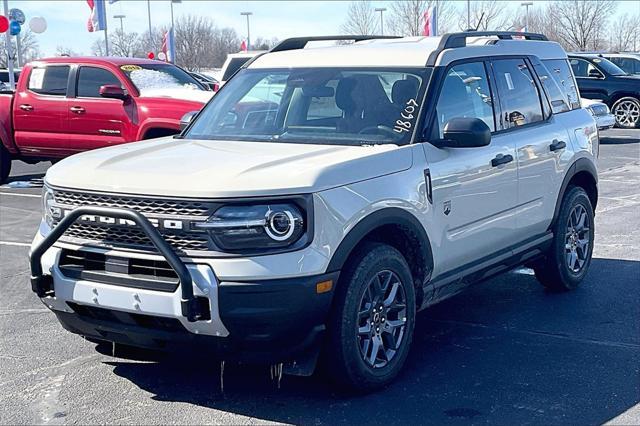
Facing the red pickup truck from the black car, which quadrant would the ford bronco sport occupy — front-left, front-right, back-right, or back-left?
front-left

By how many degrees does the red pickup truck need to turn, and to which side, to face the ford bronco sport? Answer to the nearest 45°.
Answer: approximately 45° to its right

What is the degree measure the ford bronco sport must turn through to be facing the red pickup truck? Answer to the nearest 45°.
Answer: approximately 135° to its right

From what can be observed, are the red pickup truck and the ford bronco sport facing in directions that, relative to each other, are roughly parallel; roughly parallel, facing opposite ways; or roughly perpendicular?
roughly perpendicular

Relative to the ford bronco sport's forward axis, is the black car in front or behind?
behind

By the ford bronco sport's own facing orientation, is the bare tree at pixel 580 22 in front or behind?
behind

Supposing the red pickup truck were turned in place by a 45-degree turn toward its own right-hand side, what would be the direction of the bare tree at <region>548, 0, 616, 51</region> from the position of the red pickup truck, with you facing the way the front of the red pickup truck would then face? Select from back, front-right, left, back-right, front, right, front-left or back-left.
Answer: back-left

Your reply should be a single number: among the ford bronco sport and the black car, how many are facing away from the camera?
0

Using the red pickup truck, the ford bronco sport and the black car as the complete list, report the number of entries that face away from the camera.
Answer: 0

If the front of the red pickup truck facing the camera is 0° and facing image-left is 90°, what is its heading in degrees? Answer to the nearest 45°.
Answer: approximately 315°

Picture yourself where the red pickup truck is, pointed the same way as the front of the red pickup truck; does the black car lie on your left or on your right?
on your left

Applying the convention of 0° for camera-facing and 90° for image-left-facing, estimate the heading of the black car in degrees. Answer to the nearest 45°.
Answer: approximately 315°
